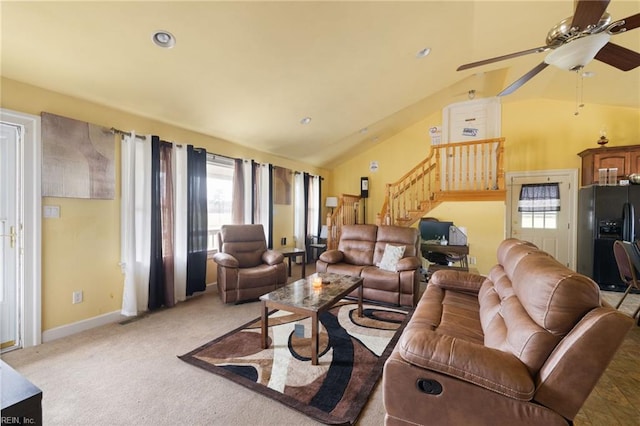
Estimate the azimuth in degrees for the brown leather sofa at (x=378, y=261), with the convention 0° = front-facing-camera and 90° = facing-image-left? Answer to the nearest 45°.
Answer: approximately 45°

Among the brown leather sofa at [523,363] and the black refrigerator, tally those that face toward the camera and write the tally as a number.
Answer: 1

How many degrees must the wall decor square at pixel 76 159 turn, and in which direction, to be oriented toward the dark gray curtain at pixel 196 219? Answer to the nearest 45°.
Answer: approximately 45° to its left

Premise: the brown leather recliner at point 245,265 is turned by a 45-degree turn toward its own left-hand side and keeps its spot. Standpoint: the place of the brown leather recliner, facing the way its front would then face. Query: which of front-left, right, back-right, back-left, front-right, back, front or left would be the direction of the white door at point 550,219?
front

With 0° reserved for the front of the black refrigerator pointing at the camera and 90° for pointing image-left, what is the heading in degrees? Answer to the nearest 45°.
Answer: approximately 0°

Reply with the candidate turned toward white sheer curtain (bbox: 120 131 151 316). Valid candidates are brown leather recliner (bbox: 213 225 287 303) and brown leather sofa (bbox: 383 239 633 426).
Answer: the brown leather sofa

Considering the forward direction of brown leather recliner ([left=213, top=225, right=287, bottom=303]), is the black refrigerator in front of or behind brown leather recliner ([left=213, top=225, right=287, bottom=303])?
in front

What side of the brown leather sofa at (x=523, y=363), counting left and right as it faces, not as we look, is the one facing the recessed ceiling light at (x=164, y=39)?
front

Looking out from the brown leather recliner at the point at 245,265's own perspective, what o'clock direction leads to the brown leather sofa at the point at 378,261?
The brown leather sofa is roughly at 11 o'clock from the brown leather recliner.

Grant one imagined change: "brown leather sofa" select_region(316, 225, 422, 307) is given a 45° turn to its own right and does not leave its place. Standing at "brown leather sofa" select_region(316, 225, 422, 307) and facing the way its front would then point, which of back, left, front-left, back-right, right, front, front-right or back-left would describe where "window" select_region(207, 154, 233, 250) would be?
front

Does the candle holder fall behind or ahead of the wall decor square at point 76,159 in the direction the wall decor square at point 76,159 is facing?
ahead

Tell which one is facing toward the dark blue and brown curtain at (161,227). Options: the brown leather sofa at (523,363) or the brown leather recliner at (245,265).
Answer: the brown leather sofa

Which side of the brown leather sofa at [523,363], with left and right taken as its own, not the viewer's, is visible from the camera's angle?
left

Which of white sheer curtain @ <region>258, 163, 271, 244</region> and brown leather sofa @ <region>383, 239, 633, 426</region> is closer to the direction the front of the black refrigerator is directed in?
the brown leather sofa

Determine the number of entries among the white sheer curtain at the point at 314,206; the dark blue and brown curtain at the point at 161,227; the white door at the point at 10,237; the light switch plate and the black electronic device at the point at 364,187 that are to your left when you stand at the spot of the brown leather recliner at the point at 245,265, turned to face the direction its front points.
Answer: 2

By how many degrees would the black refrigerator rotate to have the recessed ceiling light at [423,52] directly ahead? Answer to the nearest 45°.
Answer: approximately 45° to its right

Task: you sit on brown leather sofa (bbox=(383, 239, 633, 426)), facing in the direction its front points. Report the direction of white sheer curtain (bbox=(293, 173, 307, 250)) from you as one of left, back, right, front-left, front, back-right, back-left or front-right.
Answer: front-right

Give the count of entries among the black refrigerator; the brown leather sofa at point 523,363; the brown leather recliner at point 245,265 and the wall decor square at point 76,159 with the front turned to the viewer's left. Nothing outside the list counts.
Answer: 1

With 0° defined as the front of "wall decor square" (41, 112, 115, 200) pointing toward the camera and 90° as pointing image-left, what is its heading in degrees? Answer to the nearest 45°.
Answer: approximately 315°

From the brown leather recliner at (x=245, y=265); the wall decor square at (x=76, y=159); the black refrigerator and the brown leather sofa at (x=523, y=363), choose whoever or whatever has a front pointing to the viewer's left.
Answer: the brown leather sofa
